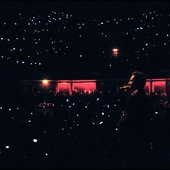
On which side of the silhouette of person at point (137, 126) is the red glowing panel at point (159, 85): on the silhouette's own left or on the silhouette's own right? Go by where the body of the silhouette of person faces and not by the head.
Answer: on the silhouette's own right

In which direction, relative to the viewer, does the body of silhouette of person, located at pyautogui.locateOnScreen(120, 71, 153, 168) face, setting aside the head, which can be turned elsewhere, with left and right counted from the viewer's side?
facing to the left of the viewer
